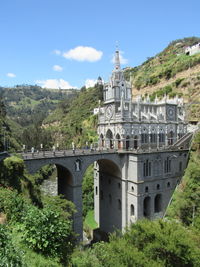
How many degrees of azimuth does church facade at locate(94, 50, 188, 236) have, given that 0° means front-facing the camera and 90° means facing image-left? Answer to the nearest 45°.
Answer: approximately 45°

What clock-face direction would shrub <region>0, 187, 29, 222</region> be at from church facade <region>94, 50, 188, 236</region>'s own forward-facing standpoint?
The shrub is roughly at 11 o'clock from the church facade.

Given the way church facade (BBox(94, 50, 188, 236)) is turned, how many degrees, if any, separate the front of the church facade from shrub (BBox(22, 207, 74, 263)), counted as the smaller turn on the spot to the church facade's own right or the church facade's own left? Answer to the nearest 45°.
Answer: approximately 45° to the church facade's own left
